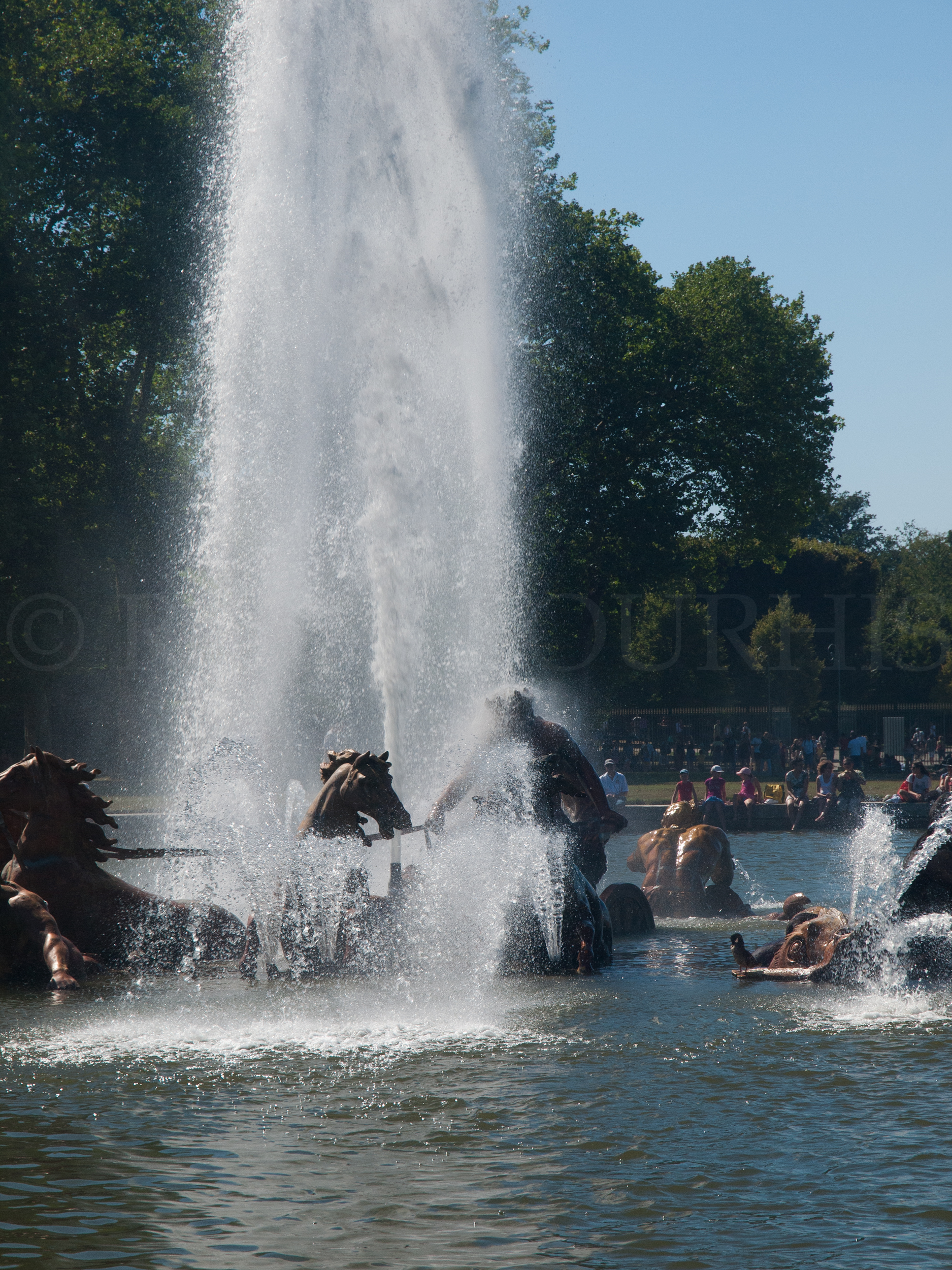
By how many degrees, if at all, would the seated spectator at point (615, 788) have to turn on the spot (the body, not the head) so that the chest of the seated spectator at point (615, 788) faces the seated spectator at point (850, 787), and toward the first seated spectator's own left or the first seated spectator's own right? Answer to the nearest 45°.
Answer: approximately 135° to the first seated spectator's own left

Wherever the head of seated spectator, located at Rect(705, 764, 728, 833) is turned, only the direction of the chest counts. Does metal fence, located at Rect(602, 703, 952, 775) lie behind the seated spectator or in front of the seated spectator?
behind

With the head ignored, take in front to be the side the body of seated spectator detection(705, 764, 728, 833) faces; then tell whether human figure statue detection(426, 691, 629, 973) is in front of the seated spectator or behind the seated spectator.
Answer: in front

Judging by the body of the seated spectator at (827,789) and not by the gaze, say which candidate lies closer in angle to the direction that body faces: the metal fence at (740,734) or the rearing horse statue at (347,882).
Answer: the rearing horse statue

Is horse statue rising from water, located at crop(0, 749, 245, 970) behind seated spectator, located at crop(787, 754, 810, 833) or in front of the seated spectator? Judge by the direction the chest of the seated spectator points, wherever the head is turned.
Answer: in front

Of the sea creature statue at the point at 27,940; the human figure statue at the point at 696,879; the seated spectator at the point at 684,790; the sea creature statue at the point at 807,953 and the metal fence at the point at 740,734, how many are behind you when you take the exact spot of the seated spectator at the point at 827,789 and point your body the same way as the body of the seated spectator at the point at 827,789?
1

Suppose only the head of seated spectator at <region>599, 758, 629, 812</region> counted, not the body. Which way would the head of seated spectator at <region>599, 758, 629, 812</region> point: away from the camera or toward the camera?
toward the camera

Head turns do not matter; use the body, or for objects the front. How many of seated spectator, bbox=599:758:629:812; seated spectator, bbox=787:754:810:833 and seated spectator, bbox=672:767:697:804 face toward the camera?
3

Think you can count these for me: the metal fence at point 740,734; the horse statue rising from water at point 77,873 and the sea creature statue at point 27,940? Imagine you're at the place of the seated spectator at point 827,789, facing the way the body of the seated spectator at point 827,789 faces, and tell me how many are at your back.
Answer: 1

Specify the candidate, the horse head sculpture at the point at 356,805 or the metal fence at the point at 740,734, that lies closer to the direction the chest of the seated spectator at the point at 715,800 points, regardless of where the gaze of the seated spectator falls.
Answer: the horse head sculpture

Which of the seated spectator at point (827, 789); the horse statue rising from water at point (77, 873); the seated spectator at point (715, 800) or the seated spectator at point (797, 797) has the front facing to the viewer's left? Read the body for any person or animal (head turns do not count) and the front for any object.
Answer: the horse statue rising from water

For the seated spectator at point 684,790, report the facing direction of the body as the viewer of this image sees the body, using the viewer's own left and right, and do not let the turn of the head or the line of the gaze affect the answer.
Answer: facing the viewer

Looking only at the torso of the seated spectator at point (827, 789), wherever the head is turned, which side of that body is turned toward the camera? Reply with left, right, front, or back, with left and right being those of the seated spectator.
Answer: front

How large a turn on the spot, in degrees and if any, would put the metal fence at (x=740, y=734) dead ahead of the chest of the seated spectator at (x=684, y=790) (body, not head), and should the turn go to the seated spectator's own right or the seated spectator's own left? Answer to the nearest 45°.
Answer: approximately 180°

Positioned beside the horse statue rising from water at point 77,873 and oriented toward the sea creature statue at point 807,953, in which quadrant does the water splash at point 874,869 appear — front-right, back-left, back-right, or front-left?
front-left
